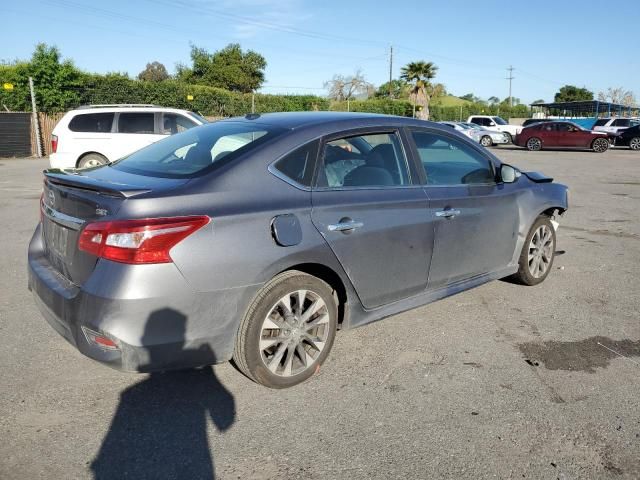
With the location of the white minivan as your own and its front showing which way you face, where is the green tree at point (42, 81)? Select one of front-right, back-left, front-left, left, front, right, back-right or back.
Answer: left

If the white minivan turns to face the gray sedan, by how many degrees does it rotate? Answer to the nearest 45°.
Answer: approximately 90° to its right

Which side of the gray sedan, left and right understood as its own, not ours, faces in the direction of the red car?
front

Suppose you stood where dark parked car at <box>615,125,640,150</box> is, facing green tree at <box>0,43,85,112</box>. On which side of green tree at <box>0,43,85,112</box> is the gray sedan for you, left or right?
left

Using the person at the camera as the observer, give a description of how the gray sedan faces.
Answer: facing away from the viewer and to the right of the viewer

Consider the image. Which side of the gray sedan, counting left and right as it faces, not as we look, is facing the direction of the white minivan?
left

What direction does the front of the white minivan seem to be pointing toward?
to the viewer's right

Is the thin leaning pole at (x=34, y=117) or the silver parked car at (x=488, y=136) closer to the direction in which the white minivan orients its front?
the silver parked car
